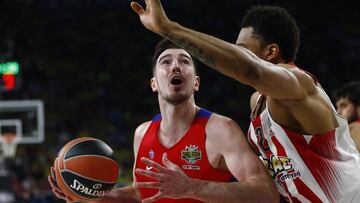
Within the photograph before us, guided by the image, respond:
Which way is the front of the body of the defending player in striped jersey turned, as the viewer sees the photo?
to the viewer's left

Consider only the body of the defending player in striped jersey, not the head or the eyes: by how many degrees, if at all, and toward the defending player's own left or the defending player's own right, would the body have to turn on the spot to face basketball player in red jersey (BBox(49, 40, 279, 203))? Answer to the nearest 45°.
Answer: approximately 45° to the defending player's own right

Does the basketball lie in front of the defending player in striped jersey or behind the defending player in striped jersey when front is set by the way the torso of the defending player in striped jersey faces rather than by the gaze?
in front
